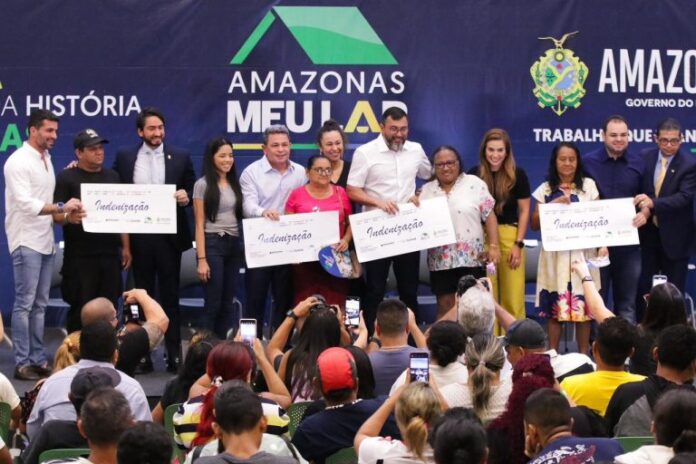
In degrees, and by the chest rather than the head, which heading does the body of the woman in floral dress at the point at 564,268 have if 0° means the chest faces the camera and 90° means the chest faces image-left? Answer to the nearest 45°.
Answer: approximately 0°

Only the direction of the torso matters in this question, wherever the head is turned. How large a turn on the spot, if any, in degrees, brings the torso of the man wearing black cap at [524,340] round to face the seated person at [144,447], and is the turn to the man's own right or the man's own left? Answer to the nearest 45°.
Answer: approximately 90° to the man's own left

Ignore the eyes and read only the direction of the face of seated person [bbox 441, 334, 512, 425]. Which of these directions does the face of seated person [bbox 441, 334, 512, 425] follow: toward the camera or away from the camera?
away from the camera

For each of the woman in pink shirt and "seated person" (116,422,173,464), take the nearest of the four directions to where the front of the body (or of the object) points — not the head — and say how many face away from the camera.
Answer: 1

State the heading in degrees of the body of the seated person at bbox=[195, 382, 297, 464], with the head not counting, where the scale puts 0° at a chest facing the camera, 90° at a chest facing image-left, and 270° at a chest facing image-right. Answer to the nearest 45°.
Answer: approximately 180°

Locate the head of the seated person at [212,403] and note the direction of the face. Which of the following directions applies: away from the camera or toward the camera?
away from the camera

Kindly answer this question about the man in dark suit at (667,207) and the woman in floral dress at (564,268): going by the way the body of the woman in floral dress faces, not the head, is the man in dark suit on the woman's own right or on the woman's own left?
on the woman's own left

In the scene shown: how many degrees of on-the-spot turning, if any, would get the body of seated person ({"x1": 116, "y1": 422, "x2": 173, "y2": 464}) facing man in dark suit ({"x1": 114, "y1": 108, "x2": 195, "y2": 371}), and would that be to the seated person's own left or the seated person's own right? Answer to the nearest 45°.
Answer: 0° — they already face them

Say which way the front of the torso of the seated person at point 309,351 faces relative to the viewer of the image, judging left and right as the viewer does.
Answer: facing away from the viewer

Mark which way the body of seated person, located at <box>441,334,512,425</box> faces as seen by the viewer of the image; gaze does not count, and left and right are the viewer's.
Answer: facing away from the viewer

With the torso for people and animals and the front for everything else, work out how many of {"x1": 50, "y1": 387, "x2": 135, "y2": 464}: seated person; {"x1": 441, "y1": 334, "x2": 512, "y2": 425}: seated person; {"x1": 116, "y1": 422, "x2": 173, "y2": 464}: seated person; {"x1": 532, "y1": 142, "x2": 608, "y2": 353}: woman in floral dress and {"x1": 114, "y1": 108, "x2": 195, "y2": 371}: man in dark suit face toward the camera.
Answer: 2

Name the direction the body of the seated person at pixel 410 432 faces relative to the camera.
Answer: away from the camera

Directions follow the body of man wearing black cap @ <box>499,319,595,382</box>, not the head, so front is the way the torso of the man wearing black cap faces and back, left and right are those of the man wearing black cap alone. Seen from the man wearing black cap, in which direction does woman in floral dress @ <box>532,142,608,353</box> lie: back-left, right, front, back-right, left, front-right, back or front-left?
front-right
